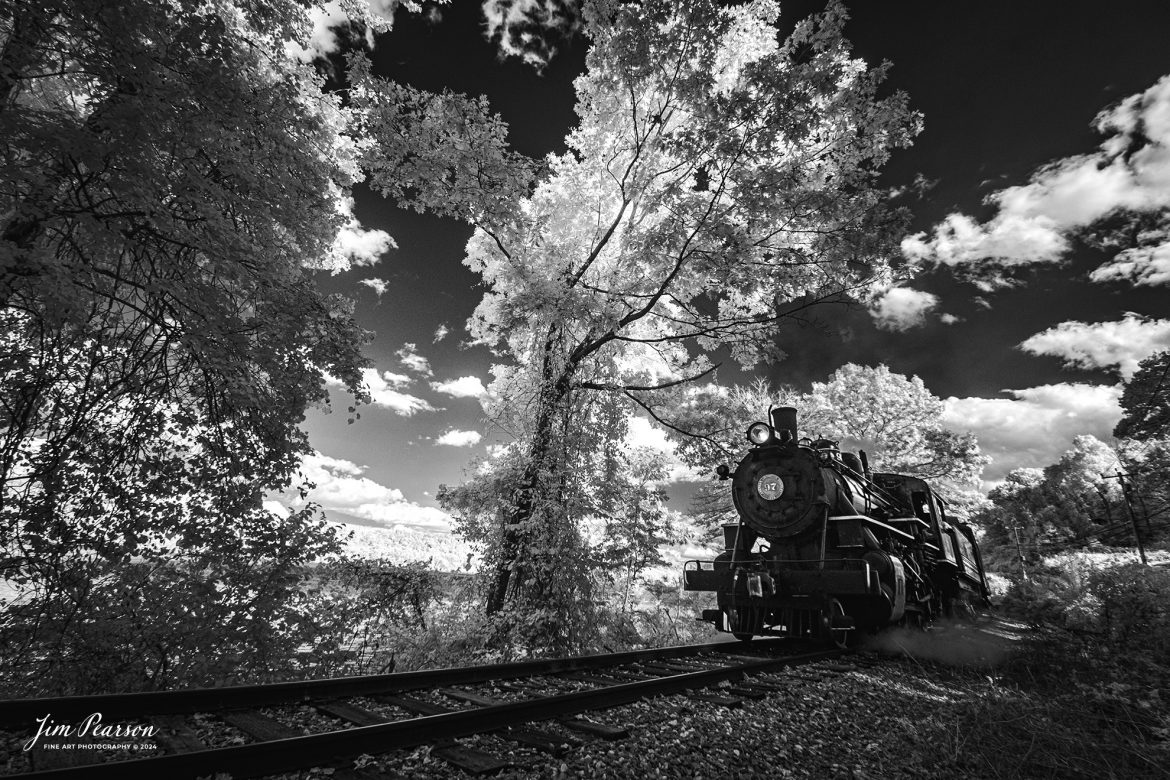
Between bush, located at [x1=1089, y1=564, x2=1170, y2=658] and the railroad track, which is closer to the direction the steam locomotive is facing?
the railroad track

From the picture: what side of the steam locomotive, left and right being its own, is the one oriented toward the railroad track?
front

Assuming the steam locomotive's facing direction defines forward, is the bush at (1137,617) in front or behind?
behind

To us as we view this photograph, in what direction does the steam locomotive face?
facing the viewer and to the left of the viewer
